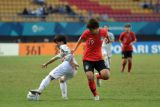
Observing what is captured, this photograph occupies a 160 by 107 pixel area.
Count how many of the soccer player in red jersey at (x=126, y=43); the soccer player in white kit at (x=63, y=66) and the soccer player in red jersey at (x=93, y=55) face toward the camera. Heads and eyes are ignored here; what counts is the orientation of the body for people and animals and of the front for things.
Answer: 2

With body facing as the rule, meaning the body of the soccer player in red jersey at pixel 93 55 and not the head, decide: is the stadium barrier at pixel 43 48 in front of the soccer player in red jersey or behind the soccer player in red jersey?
behind

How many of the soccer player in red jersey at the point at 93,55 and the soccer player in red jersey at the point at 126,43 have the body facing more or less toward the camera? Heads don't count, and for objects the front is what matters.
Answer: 2

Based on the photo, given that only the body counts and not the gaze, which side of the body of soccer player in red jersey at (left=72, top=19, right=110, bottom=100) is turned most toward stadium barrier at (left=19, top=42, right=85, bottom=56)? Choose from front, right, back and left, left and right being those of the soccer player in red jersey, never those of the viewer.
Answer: back

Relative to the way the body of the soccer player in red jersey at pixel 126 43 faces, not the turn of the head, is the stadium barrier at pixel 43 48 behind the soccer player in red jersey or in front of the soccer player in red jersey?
behind

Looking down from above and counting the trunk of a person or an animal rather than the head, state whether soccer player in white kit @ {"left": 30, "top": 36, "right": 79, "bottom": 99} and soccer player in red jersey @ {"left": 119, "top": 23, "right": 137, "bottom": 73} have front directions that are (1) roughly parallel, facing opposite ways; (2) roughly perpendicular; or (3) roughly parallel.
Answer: roughly perpendicular

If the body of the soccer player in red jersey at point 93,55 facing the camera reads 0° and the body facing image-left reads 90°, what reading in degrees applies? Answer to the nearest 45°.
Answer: approximately 0°
